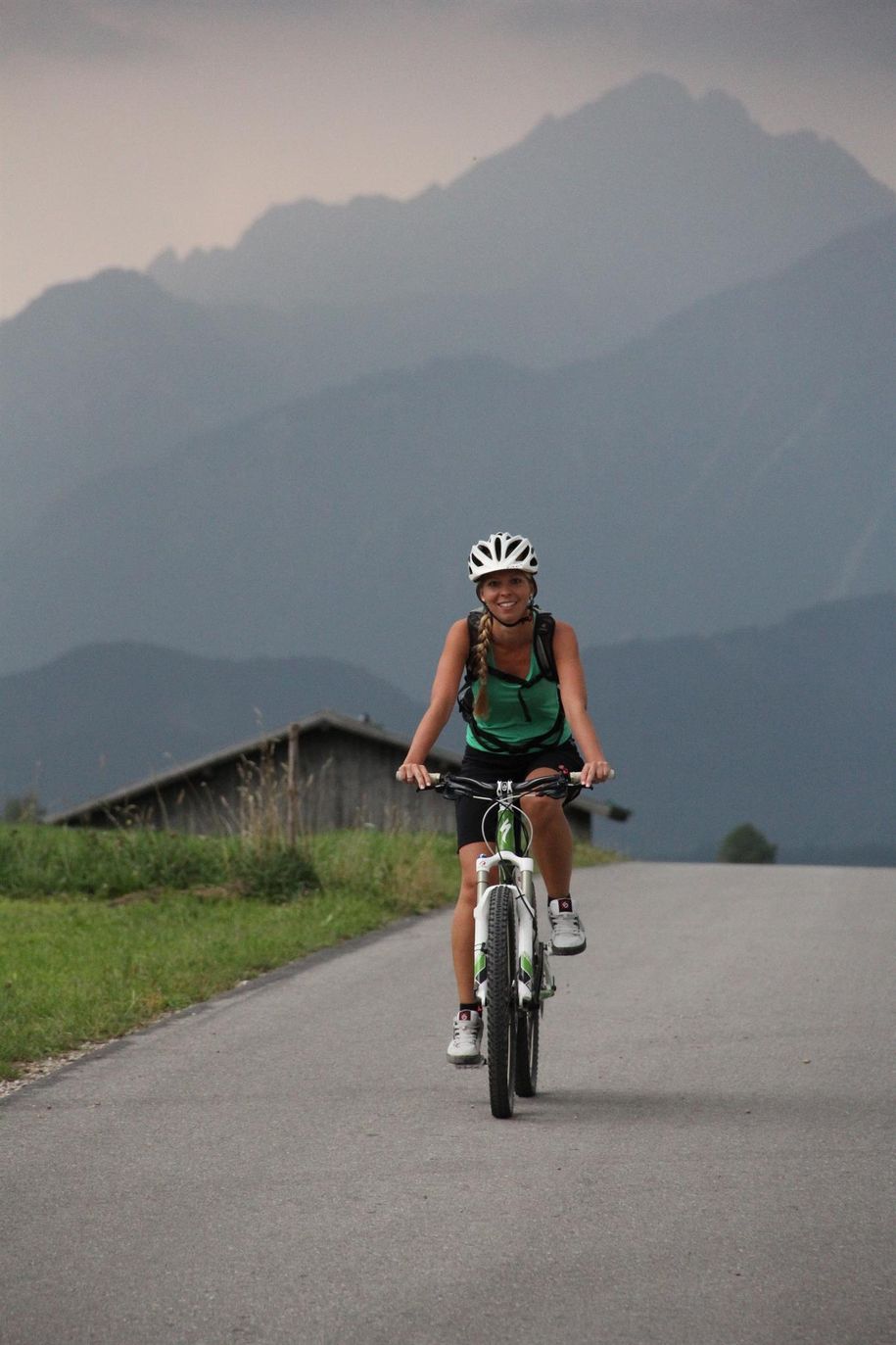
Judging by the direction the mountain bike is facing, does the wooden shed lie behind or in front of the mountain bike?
behind

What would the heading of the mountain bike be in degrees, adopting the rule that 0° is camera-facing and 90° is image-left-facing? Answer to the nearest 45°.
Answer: approximately 0°

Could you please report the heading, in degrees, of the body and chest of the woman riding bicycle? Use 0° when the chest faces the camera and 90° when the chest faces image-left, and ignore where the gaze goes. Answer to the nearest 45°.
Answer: approximately 0°

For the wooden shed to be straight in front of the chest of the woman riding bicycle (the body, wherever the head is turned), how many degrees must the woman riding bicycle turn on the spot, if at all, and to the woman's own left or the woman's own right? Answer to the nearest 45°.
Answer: approximately 180°
